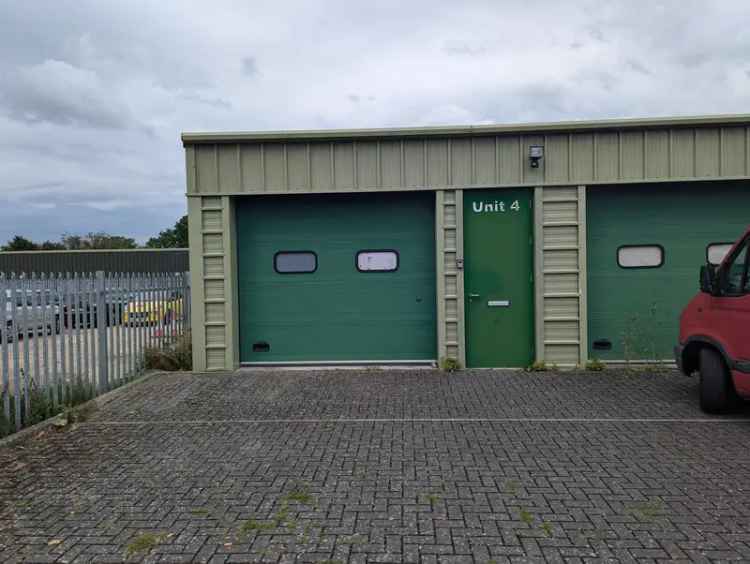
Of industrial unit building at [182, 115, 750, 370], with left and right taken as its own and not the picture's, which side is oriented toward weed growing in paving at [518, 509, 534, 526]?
front

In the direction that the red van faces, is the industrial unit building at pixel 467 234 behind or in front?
in front

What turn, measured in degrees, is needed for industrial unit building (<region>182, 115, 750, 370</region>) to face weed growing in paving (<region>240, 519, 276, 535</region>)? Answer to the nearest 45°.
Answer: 0° — it already faces it

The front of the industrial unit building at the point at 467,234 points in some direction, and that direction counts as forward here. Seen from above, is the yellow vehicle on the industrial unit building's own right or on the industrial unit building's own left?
on the industrial unit building's own right

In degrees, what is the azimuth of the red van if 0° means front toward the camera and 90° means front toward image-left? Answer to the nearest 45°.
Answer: approximately 135°

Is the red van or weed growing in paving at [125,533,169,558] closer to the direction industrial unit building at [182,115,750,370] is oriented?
the weed growing in paving

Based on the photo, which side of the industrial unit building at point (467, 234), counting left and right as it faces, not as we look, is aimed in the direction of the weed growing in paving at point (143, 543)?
front

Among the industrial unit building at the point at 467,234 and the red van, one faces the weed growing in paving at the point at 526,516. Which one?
the industrial unit building

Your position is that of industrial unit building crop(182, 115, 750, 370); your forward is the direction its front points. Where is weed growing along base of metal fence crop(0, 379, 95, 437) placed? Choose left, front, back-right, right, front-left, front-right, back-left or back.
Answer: front-right

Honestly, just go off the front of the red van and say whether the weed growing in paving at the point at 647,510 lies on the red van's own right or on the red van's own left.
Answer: on the red van's own left

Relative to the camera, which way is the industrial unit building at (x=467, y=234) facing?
toward the camera

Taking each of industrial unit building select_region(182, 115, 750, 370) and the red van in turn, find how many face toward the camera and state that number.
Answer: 1
